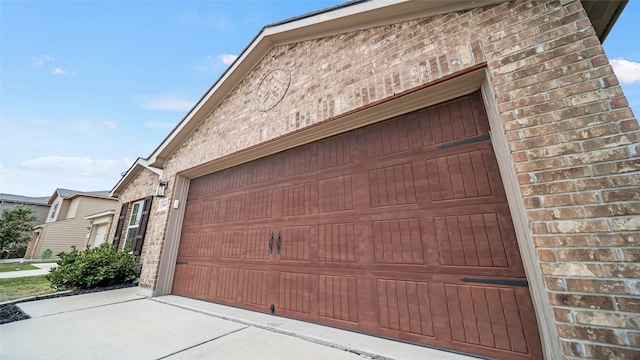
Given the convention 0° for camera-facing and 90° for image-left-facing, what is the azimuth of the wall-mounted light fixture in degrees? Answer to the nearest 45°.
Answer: approximately 45°

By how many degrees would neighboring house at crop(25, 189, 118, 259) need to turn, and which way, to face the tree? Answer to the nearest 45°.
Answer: approximately 90° to its right

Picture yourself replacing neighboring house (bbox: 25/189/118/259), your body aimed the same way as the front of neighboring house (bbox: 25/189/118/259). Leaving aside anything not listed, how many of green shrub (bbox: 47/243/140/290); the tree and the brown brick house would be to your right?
1

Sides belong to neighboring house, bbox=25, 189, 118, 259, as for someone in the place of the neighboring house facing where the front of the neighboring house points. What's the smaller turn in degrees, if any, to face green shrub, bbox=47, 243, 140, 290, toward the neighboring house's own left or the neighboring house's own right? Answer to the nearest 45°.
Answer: approximately 45° to the neighboring house's own left

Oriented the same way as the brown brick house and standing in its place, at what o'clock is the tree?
The tree is roughly at 2 o'clock from the brown brick house.

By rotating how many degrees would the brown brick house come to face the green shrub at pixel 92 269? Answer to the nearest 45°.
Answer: approximately 45° to its right

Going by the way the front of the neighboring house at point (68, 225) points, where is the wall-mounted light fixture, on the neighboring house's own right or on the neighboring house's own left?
on the neighboring house's own left

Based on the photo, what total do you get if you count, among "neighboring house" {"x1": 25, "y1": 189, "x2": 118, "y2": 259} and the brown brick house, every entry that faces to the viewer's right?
0

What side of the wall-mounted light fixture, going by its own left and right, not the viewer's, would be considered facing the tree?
right

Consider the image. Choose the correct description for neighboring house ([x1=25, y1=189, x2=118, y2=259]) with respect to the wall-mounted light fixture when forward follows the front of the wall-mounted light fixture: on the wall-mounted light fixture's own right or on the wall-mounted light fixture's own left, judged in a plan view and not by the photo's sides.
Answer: on the wall-mounted light fixture's own right

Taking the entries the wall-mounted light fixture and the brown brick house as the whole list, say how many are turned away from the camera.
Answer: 0
